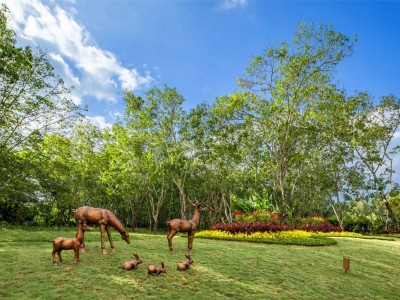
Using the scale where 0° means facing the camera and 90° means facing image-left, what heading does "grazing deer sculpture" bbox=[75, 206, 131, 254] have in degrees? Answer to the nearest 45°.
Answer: approximately 270°

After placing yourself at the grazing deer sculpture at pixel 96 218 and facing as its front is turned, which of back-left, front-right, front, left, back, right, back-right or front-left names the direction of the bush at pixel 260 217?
front-left

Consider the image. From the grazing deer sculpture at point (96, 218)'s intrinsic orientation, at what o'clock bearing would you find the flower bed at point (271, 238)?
The flower bed is roughly at 11 o'clock from the grazing deer sculpture.
